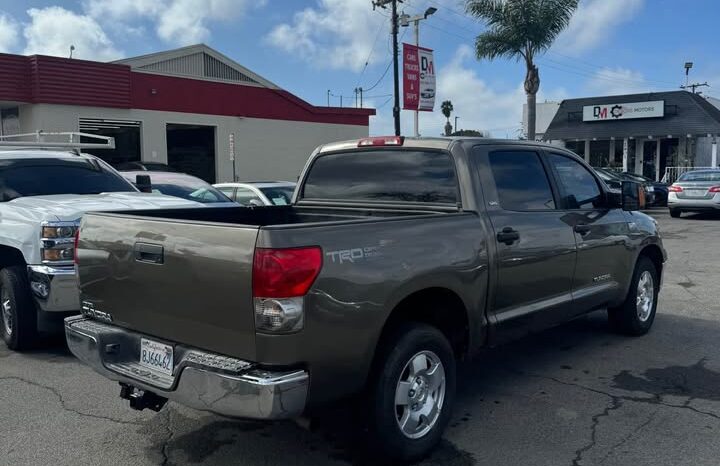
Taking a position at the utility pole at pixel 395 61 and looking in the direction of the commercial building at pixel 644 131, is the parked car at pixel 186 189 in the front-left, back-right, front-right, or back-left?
back-right

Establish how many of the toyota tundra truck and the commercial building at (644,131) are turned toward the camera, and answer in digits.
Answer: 1

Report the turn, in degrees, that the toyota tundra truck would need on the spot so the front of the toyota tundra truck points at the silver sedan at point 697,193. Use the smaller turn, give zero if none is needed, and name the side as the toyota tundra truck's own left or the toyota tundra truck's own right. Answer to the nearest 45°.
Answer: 0° — it already faces it

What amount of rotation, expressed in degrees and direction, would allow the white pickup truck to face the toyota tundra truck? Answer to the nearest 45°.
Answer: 0° — it already faces it

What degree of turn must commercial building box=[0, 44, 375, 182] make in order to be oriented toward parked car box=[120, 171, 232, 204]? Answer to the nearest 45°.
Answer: approximately 45° to its right

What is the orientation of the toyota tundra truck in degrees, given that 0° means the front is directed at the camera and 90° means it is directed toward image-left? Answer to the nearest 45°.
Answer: approximately 225°

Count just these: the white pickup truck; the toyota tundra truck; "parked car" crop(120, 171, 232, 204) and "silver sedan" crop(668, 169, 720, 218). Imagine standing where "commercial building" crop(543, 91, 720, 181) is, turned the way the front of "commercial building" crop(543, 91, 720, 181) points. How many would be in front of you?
4

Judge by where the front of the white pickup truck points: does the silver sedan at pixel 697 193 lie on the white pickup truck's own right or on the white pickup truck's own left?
on the white pickup truck's own left

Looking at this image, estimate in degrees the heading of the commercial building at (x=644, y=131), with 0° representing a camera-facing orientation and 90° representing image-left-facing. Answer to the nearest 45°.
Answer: approximately 0°

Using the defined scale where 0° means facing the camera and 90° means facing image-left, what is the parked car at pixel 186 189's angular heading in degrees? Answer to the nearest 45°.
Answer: approximately 315°

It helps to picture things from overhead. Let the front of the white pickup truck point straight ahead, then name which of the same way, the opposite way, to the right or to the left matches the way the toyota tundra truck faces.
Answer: to the left
